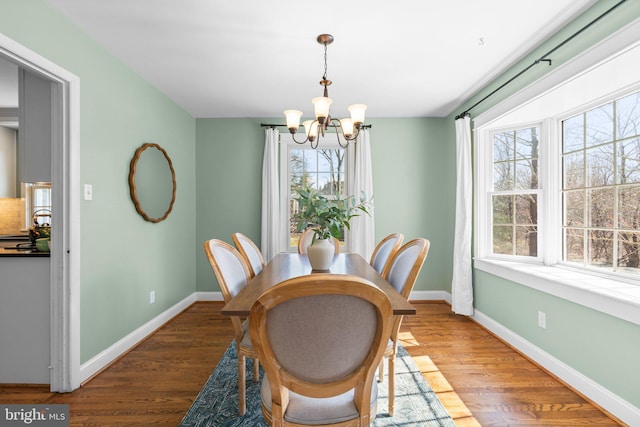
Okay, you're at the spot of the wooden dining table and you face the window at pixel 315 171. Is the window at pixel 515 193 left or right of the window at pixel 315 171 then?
right

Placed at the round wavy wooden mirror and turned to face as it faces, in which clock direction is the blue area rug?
The blue area rug is roughly at 1 o'clock from the round wavy wooden mirror.

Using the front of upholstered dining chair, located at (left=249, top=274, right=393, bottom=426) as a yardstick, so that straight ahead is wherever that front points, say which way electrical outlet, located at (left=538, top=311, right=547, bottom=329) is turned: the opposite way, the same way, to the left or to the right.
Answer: to the left

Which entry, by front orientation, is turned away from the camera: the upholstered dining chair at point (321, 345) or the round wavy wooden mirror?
the upholstered dining chair

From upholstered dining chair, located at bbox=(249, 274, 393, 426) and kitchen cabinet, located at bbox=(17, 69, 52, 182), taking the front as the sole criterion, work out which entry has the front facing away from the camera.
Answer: the upholstered dining chair

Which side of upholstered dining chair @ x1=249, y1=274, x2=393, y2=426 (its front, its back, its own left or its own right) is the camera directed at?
back

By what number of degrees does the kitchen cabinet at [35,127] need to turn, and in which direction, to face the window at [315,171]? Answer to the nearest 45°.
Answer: approximately 135° to its left

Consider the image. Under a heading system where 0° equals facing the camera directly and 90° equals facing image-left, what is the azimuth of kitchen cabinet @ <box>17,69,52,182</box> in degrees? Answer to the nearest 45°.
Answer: approximately 45°

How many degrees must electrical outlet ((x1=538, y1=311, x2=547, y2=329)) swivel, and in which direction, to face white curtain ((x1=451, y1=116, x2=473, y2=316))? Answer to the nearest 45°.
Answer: approximately 90° to its right

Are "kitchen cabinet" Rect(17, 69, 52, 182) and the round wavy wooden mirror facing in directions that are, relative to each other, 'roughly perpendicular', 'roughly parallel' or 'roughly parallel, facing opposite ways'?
roughly perpendicular

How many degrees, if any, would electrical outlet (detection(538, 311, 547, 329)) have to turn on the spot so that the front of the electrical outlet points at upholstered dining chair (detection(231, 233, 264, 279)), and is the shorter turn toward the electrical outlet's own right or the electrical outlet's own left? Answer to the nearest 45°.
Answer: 0° — it already faces it
